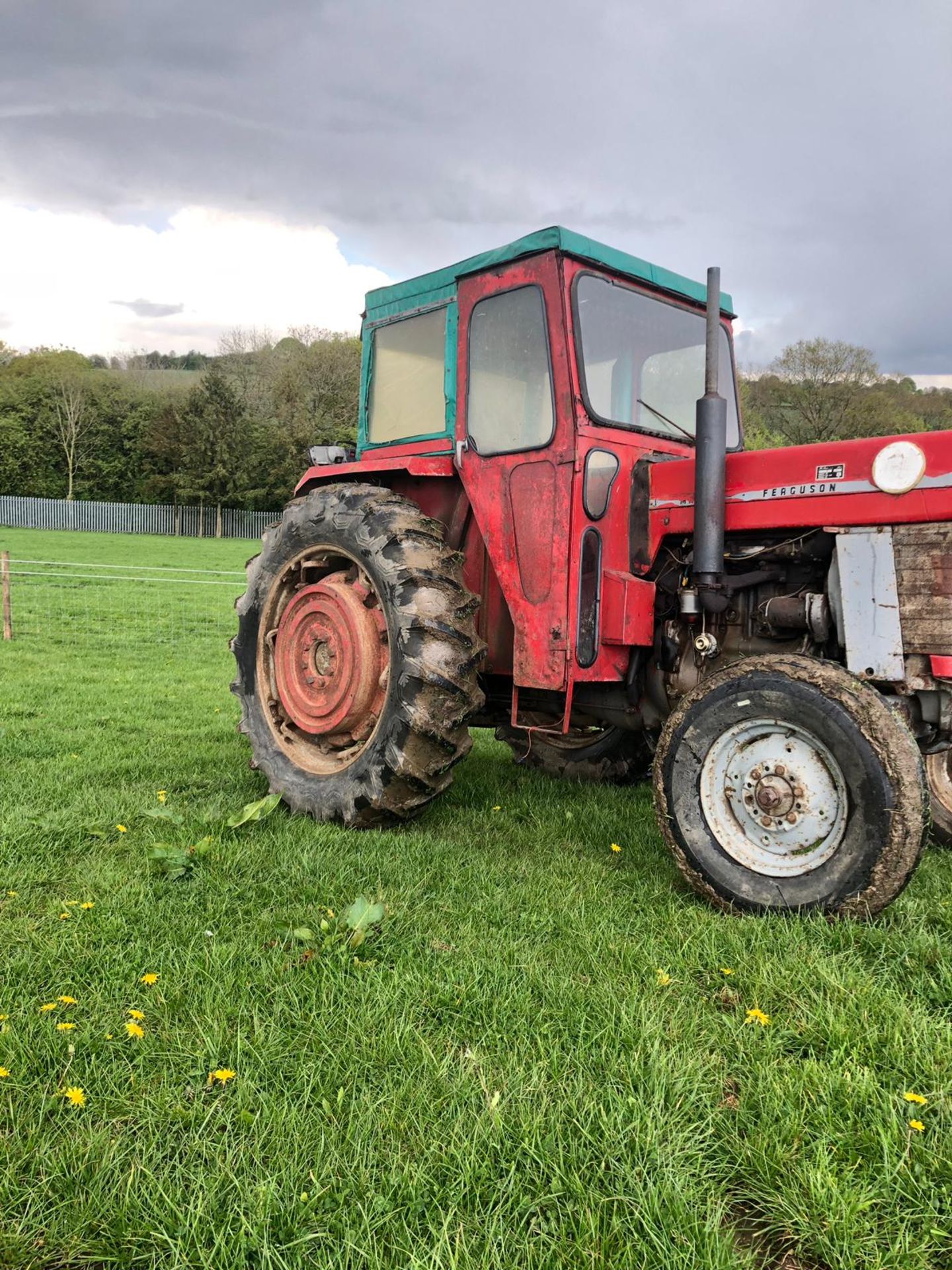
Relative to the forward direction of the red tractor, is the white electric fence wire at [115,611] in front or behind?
behind

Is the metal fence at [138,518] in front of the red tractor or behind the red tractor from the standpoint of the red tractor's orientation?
behind
